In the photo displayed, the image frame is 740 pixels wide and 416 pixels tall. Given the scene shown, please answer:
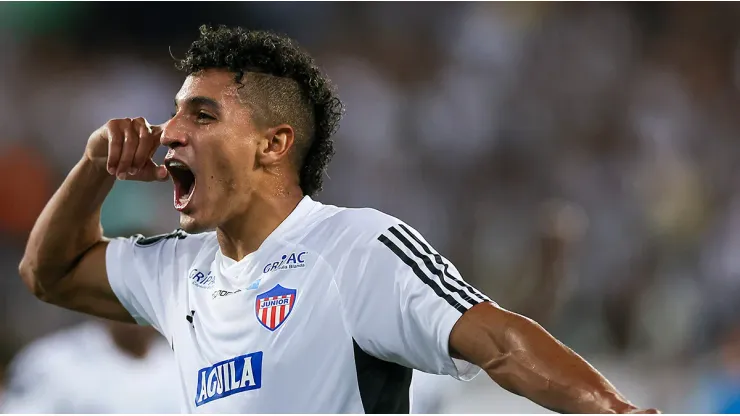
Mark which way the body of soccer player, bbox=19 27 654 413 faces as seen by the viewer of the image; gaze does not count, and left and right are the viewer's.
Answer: facing the viewer and to the left of the viewer
